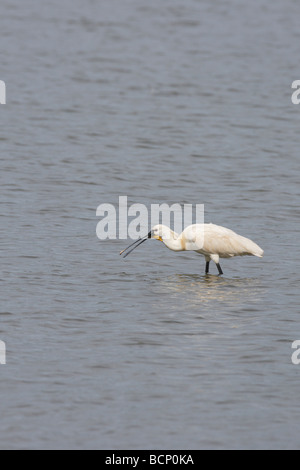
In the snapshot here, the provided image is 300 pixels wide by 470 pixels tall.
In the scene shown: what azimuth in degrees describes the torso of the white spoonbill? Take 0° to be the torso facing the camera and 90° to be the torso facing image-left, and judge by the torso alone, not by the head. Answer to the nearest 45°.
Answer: approximately 90°
